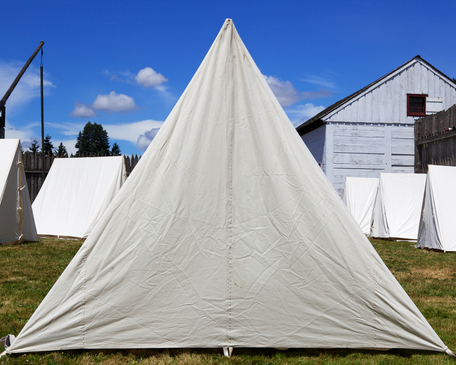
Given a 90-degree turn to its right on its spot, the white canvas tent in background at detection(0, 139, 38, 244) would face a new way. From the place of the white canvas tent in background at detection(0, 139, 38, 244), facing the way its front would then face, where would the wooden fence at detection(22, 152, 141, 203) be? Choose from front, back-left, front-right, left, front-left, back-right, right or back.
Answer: back-right

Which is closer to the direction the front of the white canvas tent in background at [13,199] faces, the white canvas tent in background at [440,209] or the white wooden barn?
the white canvas tent in background

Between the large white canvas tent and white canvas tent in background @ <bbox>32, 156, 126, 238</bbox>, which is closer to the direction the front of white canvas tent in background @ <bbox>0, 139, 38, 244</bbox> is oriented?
the large white canvas tent

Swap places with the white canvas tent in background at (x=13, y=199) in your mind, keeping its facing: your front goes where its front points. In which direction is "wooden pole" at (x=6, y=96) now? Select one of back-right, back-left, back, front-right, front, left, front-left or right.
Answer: back-left

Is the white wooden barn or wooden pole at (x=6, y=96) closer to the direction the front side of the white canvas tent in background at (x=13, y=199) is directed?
the white wooden barn

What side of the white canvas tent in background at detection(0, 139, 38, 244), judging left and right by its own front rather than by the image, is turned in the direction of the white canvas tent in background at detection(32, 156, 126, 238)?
left

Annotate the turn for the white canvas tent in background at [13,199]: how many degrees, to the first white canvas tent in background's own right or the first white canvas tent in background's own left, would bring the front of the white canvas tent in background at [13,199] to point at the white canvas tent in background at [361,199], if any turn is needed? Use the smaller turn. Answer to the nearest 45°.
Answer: approximately 45° to the first white canvas tent in background's own left

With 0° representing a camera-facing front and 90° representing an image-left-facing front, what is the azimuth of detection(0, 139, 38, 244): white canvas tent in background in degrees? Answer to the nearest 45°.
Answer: approximately 315°

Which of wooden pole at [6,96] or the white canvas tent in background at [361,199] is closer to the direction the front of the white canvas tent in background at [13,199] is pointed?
the white canvas tent in background
